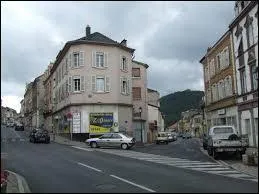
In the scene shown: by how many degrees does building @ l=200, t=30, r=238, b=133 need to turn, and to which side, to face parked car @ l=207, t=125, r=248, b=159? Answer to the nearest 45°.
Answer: approximately 45° to its left

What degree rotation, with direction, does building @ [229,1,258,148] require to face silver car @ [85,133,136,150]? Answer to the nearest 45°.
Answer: approximately 45° to its right

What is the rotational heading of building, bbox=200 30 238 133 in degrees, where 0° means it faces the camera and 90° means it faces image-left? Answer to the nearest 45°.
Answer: approximately 45°

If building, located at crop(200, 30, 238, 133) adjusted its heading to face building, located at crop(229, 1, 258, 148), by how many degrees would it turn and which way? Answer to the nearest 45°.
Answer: approximately 45° to its left

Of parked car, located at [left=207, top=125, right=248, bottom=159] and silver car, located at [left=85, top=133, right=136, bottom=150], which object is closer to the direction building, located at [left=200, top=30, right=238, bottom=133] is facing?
the silver car

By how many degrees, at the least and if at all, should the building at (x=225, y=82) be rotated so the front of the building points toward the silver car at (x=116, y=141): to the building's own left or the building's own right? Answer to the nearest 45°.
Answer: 0° — it already faces it

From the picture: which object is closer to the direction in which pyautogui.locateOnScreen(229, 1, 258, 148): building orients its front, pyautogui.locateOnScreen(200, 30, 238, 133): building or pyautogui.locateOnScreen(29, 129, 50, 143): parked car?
the parked car
